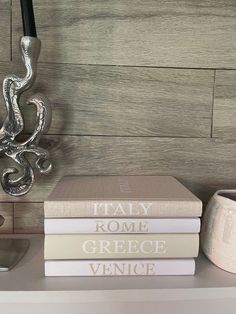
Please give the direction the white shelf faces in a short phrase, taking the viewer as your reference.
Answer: facing the viewer
